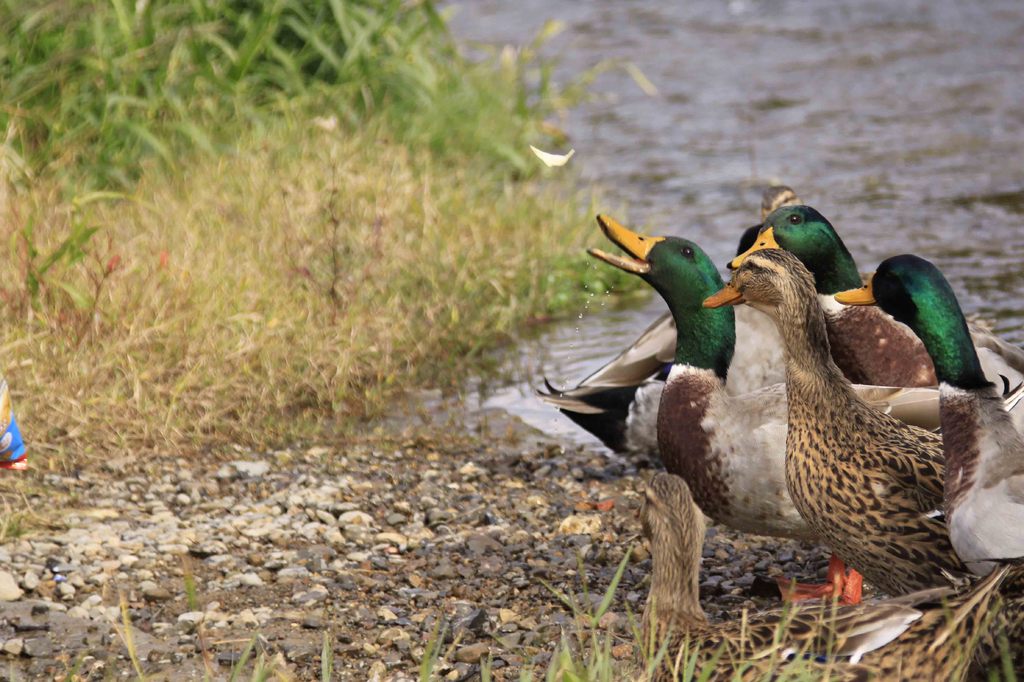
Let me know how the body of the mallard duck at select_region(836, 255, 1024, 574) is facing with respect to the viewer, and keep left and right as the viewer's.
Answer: facing to the left of the viewer

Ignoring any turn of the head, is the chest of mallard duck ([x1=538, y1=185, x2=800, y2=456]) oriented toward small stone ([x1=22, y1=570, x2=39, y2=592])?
no

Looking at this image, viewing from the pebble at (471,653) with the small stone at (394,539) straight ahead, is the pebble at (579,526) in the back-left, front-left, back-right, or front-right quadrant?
front-right

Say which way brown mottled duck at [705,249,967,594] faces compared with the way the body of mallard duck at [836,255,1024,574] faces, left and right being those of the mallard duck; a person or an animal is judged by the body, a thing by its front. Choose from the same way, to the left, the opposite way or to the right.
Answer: the same way

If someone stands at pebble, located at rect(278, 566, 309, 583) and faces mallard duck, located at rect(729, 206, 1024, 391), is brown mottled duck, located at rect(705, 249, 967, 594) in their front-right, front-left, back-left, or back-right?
front-right

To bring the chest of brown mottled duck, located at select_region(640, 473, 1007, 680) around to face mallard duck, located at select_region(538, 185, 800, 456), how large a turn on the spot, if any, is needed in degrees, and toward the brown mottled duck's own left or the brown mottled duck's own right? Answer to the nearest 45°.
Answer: approximately 90° to the brown mottled duck's own right

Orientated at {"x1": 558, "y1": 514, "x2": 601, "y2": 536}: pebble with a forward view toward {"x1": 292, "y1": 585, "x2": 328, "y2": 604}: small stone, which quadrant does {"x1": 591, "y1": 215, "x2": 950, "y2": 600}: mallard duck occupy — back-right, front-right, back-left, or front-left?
back-left

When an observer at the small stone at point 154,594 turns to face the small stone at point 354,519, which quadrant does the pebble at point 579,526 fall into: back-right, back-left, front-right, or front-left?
front-right

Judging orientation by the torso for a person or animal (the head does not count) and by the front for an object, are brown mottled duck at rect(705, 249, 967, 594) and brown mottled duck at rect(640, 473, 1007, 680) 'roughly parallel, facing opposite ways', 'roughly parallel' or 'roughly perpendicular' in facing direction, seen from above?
roughly parallel

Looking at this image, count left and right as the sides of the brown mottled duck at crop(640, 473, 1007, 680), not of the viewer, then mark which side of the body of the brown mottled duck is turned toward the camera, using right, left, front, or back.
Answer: left

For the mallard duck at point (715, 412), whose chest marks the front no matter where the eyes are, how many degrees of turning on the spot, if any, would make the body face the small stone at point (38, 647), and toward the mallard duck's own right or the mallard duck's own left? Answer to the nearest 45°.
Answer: approximately 45° to the mallard duck's own left

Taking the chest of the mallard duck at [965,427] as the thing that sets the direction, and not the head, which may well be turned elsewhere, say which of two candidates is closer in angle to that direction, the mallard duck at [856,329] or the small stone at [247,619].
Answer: the small stone

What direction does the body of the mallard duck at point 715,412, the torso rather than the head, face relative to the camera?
to the viewer's left

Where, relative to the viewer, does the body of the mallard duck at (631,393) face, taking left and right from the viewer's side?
facing to the right of the viewer

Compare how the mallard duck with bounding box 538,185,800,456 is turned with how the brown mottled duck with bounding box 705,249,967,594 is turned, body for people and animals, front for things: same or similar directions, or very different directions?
very different directions

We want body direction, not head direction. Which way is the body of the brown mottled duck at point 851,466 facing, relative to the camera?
to the viewer's left

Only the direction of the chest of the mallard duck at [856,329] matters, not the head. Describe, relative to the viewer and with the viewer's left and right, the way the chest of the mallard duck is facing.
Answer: facing to the left of the viewer
